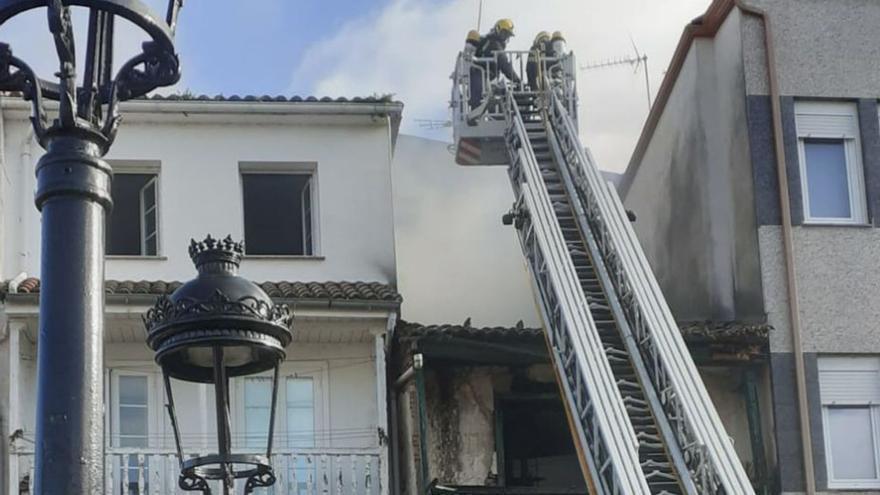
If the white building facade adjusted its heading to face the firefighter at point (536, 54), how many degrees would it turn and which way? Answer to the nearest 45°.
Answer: approximately 90° to its left

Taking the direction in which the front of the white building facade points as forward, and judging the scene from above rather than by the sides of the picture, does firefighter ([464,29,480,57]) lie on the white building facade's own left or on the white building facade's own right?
on the white building facade's own left

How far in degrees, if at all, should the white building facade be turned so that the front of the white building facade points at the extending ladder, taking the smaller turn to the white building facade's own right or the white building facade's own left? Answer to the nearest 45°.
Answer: approximately 45° to the white building facade's own left

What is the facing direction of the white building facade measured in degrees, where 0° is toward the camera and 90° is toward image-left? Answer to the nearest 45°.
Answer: approximately 0°

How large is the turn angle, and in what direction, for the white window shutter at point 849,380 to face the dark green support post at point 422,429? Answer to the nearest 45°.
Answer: approximately 45° to its right

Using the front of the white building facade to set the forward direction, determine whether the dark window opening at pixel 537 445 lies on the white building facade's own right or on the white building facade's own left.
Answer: on the white building facade's own left

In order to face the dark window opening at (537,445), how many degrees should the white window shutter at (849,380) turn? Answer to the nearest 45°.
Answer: approximately 90° to its right

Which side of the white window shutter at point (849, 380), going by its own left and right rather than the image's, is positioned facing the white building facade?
right
